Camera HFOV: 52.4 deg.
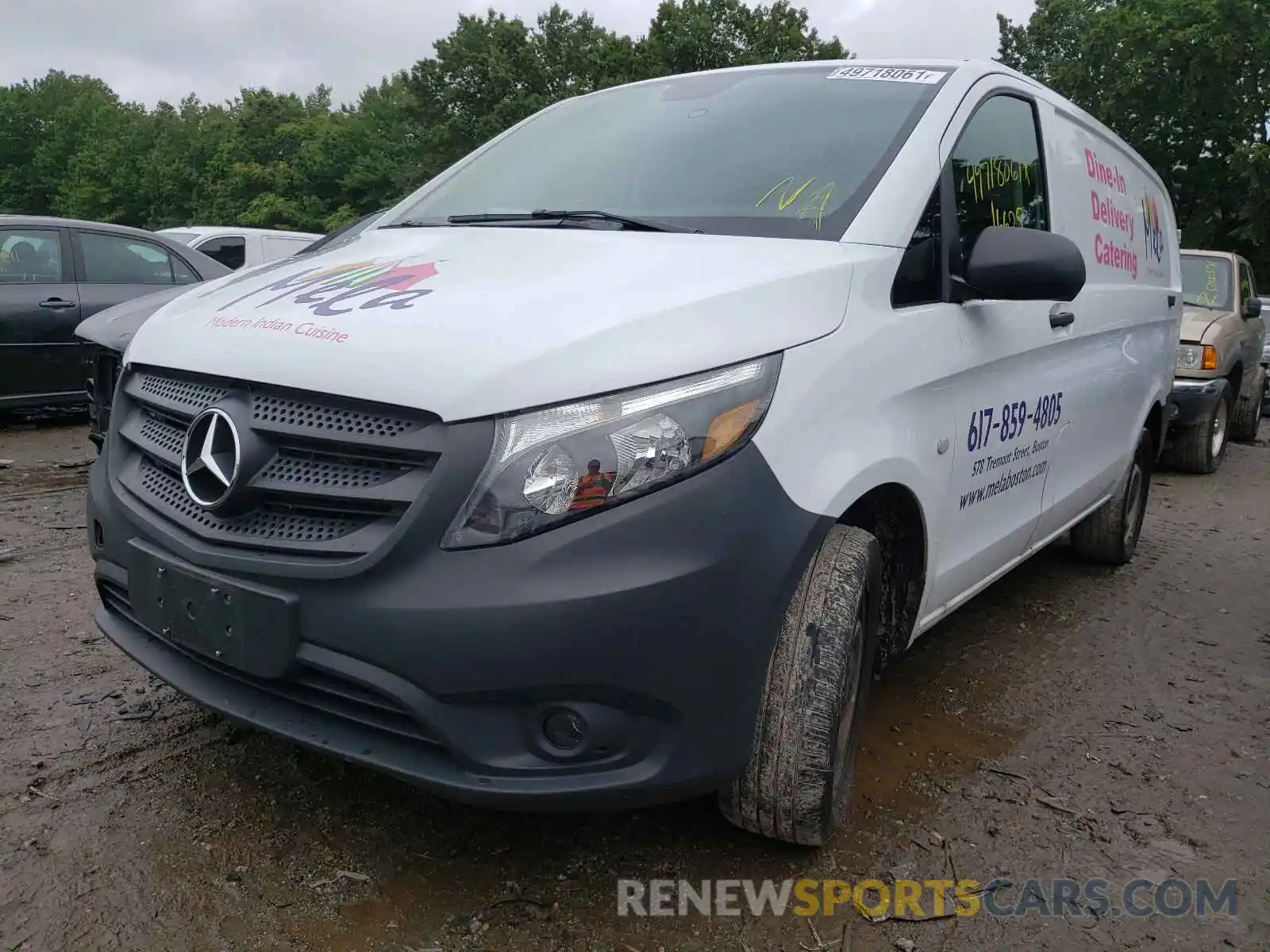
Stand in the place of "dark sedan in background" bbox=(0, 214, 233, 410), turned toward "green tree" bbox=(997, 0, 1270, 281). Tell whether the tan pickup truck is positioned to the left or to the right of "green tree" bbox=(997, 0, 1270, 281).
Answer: right

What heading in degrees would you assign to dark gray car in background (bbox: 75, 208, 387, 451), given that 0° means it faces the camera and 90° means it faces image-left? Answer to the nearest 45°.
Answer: approximately 45°

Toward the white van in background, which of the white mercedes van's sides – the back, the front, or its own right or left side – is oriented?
right

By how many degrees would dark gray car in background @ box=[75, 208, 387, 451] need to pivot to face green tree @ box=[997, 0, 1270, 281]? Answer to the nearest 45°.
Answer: approximately 180°

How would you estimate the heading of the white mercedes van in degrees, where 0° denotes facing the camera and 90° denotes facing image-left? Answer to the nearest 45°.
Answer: approximately 45°

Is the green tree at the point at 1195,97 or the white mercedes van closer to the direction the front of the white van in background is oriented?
the white mercedes van

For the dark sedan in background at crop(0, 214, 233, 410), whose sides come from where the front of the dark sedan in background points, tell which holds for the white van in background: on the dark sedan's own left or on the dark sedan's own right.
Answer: on the dark sedan's own right

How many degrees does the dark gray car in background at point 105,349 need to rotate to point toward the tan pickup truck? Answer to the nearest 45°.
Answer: approximately 135° to its left
